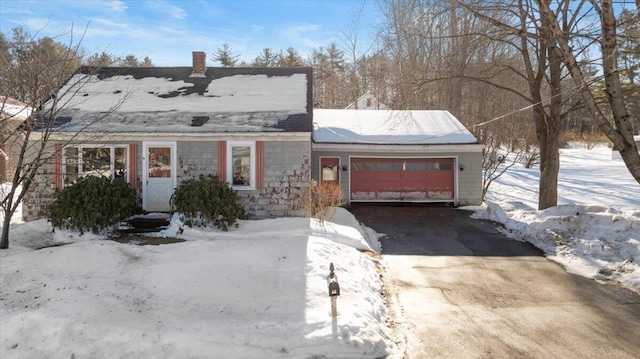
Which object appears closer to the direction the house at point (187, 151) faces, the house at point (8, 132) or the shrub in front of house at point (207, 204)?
the shrub in front of house

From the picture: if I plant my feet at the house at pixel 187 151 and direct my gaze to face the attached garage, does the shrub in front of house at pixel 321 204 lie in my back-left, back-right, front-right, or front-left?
front-right

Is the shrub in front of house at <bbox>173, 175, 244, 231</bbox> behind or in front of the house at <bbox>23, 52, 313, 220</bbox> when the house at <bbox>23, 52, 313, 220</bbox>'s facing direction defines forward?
in front

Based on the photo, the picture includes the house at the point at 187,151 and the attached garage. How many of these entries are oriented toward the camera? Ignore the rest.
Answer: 2

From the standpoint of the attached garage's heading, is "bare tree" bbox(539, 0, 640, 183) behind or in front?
in front

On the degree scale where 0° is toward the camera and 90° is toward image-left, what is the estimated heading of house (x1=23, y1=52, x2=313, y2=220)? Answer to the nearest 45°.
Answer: approximately 0°

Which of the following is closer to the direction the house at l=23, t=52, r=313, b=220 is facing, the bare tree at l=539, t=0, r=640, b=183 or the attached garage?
the bare tree

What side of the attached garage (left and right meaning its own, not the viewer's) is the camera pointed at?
front
